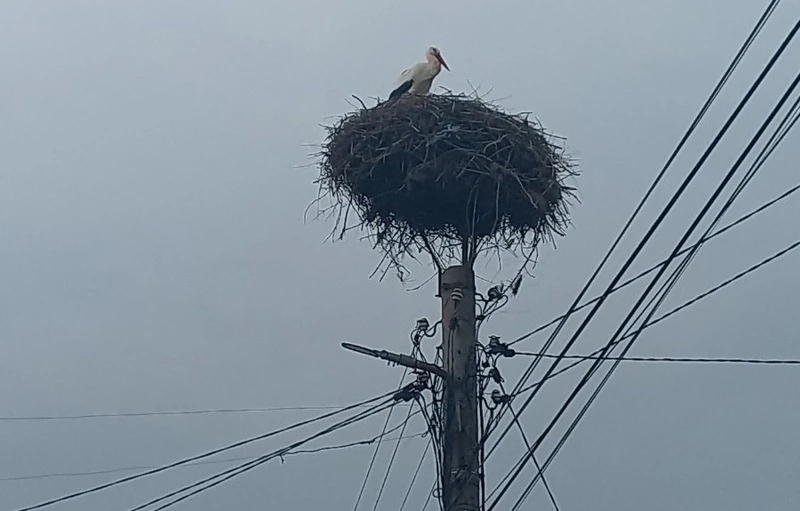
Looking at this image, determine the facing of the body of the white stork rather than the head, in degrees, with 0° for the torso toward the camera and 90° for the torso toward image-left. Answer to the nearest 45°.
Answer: approximately 270°
